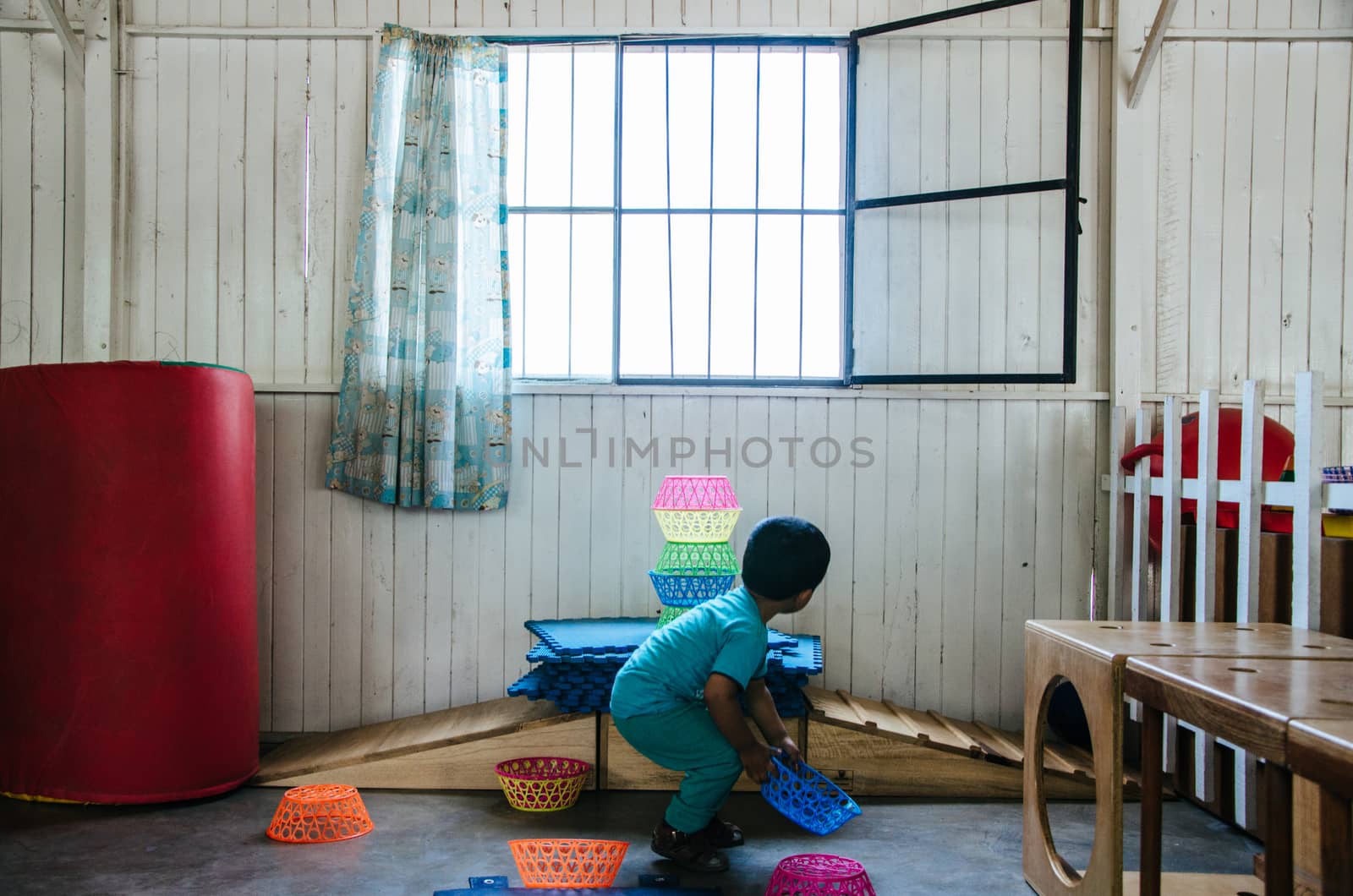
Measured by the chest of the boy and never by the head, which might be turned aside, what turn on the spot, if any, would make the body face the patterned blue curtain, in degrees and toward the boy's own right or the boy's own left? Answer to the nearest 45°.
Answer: approximately 135° to the boy's own left

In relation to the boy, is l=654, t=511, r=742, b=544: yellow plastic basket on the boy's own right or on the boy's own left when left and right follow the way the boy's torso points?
on the boy's own left

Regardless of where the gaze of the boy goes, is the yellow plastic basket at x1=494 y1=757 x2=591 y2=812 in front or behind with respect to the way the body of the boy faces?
behind

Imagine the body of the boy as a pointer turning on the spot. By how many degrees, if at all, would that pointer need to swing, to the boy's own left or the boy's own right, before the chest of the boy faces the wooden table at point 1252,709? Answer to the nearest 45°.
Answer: approximately 45° to the boy's own right

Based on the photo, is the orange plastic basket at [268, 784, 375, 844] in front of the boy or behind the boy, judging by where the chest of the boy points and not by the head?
behind

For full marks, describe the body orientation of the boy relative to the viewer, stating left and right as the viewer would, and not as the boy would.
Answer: facing to the right of the viewer

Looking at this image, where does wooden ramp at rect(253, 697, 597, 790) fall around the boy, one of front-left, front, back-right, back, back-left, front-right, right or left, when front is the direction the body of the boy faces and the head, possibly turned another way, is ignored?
back-left

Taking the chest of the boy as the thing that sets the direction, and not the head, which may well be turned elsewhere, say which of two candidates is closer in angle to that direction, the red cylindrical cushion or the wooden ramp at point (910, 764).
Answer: the wooden ramp
